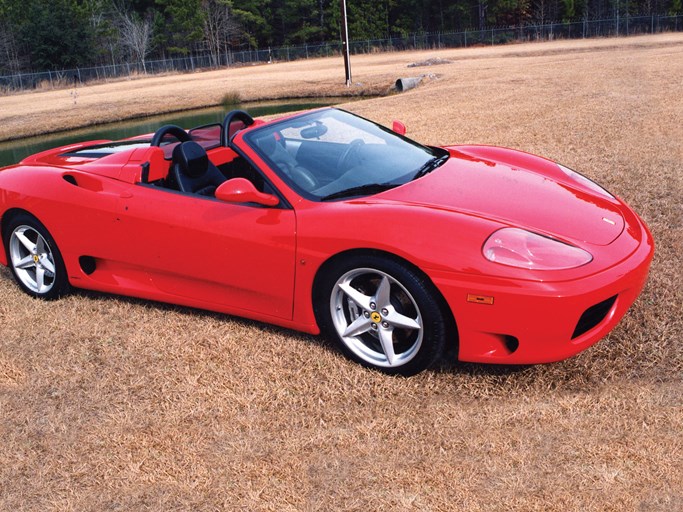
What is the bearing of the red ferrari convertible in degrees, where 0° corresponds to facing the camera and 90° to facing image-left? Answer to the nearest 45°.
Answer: approximately 315°

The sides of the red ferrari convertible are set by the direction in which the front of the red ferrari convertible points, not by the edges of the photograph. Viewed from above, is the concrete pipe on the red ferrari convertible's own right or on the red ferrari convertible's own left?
on the red ferrari convertible's own left
